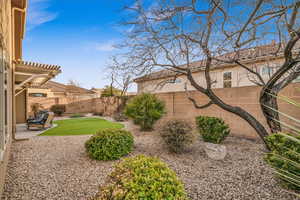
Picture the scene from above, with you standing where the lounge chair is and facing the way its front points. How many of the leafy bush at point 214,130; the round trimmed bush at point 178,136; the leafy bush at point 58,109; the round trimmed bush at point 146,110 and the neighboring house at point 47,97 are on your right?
2
